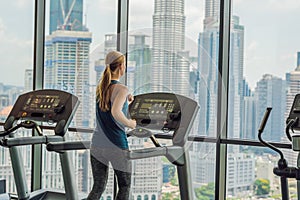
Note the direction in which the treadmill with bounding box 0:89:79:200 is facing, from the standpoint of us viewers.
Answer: facing away from the viewer and to the right of the viewer

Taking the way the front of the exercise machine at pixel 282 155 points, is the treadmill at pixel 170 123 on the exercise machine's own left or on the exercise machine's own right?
on the exercise machine's own left

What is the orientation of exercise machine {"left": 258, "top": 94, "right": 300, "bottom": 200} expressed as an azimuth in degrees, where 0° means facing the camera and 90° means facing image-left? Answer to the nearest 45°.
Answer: approximately 225°

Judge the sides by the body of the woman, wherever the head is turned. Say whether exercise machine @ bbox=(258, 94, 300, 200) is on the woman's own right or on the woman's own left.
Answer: on the woman's own right

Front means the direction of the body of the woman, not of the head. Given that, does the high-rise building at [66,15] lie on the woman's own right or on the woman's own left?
on the woman's own left

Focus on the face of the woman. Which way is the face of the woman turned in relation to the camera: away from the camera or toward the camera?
away from the camera

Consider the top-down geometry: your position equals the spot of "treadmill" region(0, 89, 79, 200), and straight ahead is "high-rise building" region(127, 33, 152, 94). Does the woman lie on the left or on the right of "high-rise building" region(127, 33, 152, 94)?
right

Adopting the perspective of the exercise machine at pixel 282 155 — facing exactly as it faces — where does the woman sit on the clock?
The woman is roughly at 8 o'clock from the exercise machine.

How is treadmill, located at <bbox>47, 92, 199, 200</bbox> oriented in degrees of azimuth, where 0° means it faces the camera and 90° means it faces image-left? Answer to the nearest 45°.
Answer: approximately 225°

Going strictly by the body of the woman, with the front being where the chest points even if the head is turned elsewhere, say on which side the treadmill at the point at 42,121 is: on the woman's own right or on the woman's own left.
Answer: on the woman's own left

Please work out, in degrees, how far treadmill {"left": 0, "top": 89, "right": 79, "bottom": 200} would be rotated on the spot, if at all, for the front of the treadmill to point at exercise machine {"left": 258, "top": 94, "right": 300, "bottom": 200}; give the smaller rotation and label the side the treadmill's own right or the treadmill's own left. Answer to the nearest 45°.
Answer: approximately 90° to the treadmill's own right

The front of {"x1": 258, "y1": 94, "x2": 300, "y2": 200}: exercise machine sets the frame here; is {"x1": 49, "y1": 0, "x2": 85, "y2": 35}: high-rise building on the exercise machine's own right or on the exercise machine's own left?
on the exercise machine's own left

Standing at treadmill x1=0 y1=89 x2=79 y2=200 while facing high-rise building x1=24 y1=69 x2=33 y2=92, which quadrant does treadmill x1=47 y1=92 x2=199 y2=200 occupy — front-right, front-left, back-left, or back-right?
back-right
